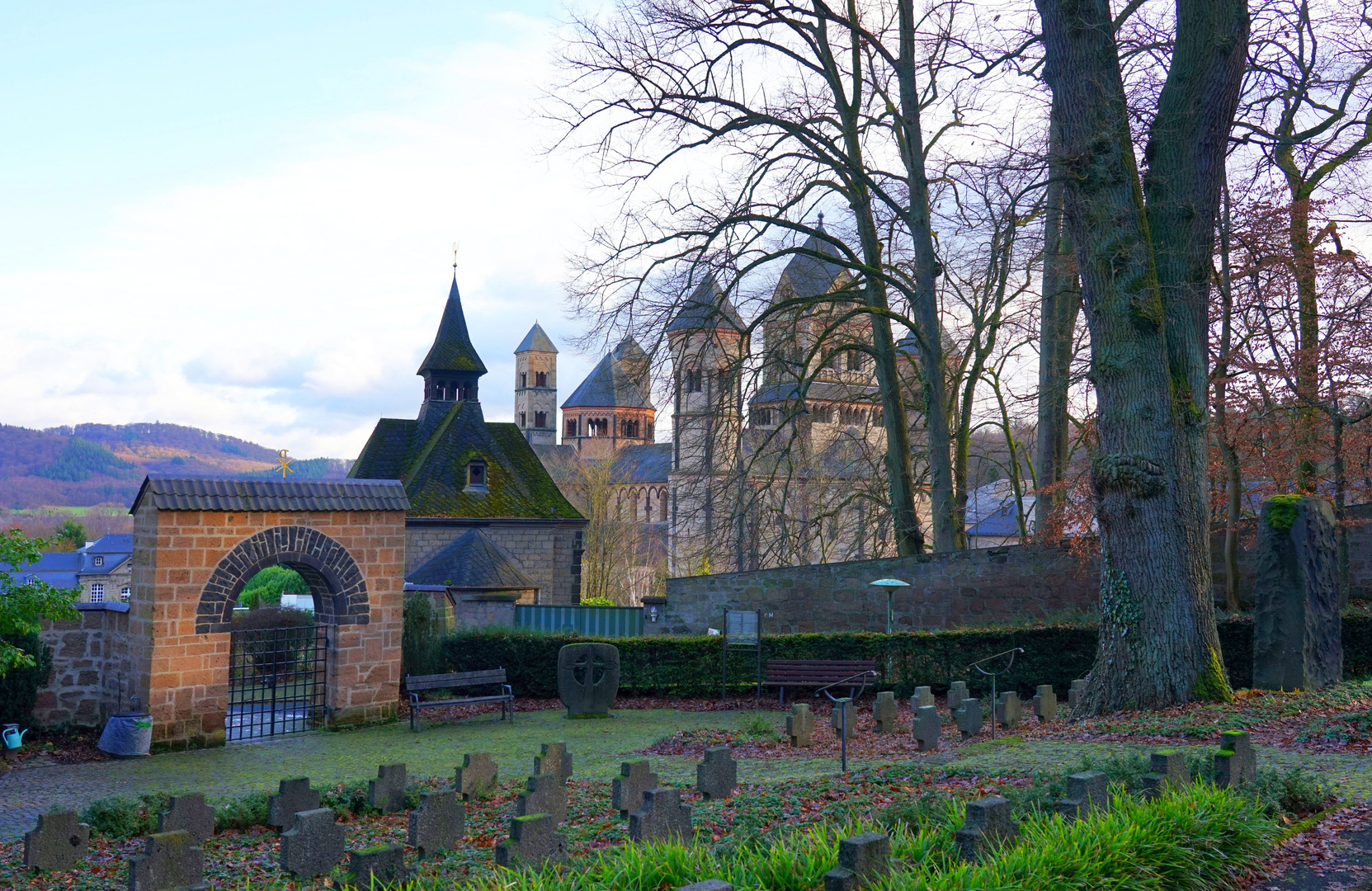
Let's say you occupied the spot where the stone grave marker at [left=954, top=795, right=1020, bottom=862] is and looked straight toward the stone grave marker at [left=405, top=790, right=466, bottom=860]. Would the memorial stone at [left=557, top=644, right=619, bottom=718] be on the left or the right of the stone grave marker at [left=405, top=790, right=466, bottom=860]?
right

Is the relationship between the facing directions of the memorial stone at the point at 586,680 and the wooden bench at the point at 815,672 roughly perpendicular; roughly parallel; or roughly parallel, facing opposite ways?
roughly parallel

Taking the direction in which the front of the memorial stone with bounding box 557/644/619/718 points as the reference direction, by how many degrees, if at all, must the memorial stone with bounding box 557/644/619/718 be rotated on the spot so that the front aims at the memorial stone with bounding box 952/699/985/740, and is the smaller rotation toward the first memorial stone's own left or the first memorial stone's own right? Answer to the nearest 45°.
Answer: approximately 45° to the first memorial stone's own left

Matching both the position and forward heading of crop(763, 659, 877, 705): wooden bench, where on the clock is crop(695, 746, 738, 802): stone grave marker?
The stone grave marker is roughly at 12 o'clock from the wooden bench.

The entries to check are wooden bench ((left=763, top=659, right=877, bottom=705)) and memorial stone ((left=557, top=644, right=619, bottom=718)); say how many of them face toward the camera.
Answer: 2

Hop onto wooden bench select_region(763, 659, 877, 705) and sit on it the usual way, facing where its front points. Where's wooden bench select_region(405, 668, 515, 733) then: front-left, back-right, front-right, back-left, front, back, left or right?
right

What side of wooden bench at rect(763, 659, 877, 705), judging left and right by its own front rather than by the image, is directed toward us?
front

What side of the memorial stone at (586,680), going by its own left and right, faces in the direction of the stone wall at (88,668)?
right

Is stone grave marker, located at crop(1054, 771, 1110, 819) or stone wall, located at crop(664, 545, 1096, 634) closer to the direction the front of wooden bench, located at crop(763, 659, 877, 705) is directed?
the stone grave marker

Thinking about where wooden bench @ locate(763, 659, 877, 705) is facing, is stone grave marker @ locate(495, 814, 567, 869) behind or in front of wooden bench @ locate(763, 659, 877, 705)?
in front

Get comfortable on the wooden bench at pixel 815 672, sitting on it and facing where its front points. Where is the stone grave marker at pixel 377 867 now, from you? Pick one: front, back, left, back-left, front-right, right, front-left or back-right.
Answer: front

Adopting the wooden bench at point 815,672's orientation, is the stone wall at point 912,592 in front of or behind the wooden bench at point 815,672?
behind

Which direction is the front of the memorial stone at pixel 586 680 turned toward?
toward the camera

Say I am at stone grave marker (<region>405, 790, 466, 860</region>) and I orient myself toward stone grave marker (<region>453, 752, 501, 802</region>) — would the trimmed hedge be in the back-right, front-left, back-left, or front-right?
front-right

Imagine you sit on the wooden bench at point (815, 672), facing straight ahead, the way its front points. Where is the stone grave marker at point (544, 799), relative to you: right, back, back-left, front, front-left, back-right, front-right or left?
front
